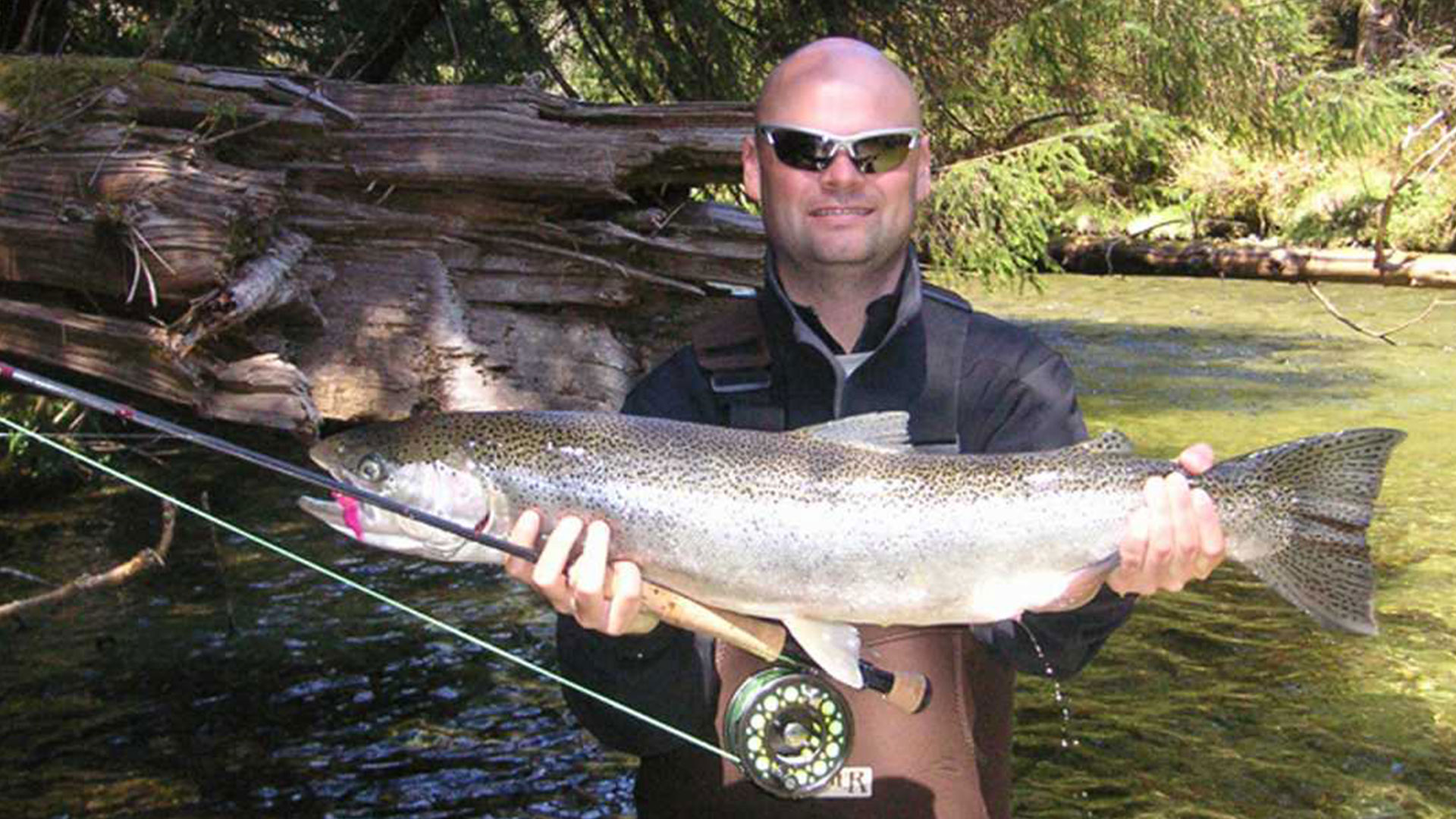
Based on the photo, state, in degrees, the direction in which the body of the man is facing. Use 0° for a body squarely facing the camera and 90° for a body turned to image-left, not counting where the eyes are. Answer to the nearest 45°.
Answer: approximately 0°

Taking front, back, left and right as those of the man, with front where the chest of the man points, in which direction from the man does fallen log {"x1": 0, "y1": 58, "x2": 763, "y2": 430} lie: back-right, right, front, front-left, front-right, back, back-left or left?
back-right

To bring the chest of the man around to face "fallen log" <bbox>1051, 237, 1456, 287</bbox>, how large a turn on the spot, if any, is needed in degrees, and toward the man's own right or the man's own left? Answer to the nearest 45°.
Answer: approximately 180°

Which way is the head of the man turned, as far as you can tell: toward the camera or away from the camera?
toward the camera
